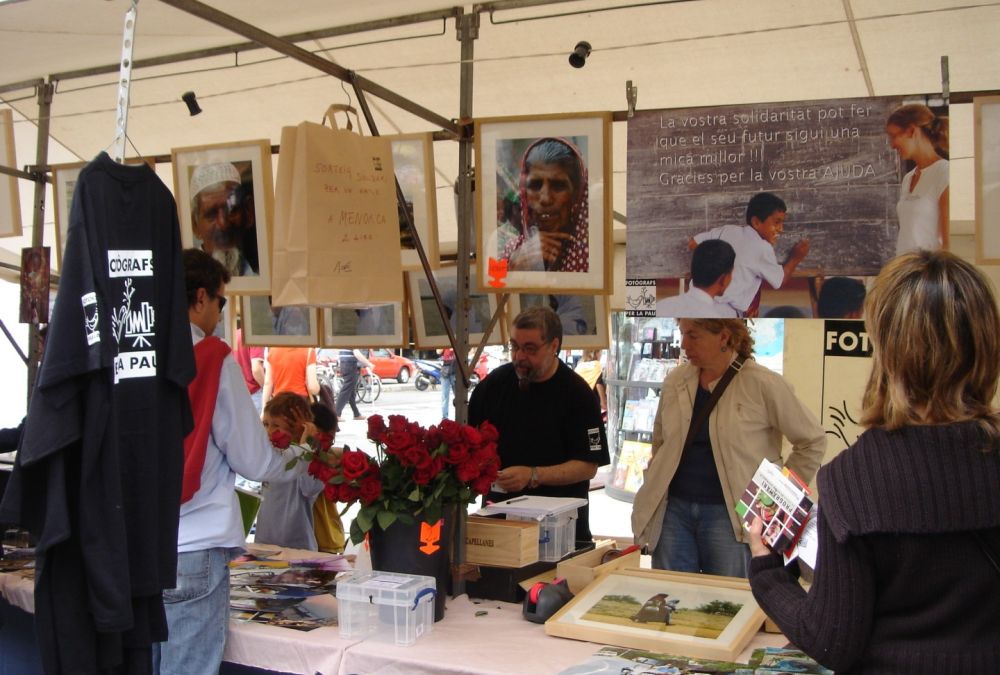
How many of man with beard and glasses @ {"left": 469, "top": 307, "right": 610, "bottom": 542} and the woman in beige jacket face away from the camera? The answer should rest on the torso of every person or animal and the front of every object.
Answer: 0

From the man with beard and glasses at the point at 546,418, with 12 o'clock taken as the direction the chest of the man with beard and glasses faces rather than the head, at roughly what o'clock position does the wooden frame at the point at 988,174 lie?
The wooden frame is roughly at 9 o'clock from the man with beard and glasses.

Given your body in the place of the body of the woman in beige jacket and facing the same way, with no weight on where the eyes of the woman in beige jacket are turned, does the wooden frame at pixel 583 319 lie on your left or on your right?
on your right

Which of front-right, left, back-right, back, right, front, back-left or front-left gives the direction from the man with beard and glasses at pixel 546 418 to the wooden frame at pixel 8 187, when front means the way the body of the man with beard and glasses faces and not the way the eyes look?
front-right

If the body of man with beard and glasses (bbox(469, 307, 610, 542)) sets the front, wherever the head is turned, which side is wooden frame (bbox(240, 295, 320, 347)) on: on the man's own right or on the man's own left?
on the man's own right

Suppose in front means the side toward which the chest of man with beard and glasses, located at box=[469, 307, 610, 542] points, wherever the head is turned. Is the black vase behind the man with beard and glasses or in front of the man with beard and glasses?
in front

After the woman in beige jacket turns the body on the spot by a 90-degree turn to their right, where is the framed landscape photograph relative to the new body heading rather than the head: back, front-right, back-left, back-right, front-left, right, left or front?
back-left

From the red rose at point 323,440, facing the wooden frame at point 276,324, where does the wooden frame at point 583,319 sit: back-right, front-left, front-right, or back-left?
front-right

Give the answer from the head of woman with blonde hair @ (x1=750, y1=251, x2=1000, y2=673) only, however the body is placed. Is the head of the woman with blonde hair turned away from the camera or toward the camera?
away from the camera

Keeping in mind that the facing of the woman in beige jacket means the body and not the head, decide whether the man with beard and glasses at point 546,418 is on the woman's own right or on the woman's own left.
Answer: on the woman's own right

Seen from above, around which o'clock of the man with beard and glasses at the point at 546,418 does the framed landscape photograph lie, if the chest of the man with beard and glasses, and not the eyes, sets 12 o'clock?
The framed landscape photograph is roughly at 10 o'clock from the man with beard and glasses.

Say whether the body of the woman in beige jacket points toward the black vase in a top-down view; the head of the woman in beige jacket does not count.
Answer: yes

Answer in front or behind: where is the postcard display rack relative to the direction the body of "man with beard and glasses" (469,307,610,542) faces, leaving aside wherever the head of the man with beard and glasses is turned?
behind

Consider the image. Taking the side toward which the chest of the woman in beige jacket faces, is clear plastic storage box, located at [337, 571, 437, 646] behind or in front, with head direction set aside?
in front
